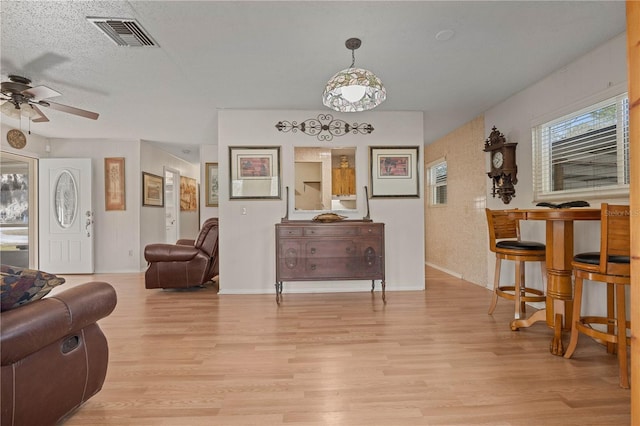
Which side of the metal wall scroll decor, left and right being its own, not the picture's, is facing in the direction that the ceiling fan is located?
right

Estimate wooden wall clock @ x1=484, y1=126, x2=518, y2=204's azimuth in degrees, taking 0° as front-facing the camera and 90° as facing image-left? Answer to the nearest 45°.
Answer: approximately 45°

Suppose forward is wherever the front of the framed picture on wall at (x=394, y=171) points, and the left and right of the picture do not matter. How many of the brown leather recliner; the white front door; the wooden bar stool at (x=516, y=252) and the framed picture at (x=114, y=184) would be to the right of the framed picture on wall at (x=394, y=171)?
3

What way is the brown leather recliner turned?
to the viewer's left

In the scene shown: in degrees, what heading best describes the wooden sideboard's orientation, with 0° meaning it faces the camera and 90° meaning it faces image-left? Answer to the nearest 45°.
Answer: approximately 0°

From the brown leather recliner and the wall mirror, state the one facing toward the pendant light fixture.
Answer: the wall mirror

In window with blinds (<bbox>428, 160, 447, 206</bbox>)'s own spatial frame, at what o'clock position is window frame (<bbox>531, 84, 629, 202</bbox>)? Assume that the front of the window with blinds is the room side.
The window frame is roughly at 10 o'clock from the window with blinds.

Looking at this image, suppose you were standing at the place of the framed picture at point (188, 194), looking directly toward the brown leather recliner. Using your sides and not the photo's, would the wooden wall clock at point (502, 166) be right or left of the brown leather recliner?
left

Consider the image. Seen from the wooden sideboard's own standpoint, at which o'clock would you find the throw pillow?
The throw pillow is roughly at 1 o'clock from the wooden sideboard.
